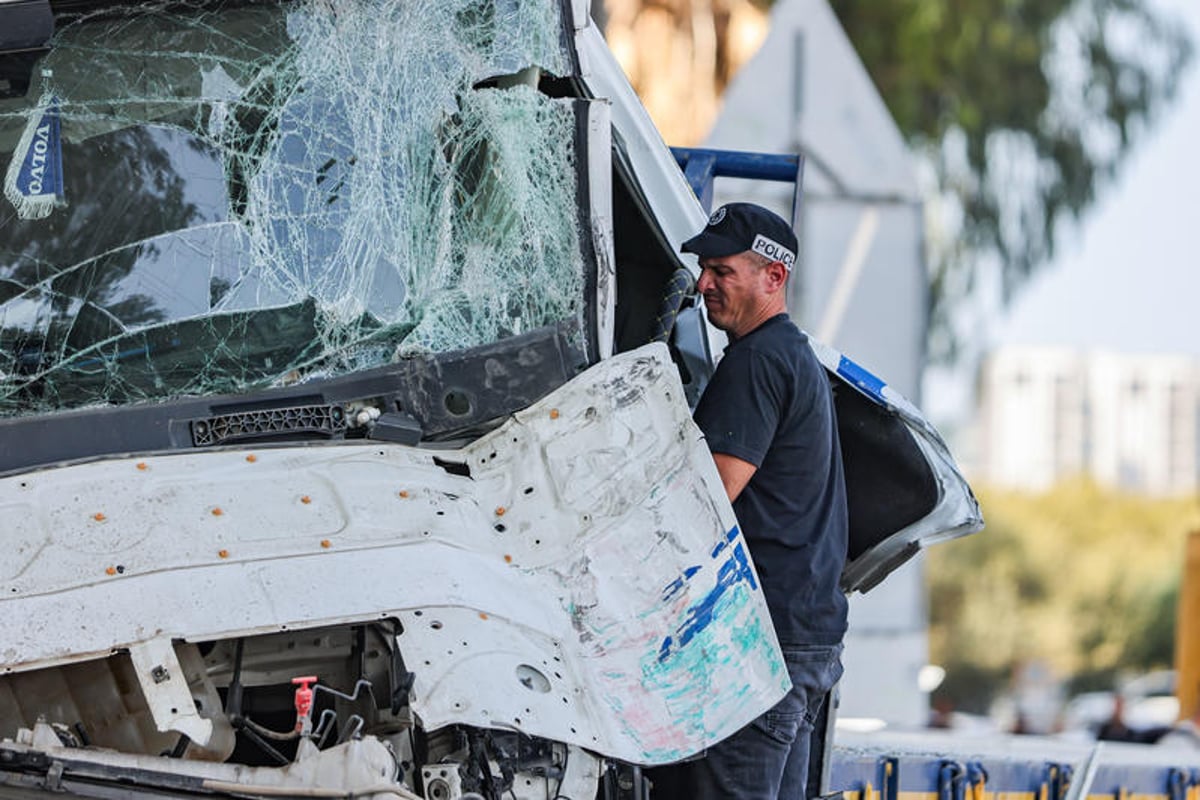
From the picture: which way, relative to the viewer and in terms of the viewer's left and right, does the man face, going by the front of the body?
facing to the left of the viewer

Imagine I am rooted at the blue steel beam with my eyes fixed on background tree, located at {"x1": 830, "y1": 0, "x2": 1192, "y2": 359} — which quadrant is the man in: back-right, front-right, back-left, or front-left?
back-right

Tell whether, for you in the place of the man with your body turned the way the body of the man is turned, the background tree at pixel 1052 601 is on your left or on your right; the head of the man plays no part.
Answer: on your right

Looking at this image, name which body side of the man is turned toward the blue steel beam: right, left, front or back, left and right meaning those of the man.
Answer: right

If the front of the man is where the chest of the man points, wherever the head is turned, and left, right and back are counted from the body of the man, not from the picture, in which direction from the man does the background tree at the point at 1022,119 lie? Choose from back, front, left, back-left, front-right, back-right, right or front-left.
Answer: right

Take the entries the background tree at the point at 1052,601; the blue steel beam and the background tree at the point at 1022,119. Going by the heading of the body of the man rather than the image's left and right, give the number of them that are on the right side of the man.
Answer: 3
